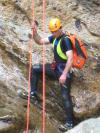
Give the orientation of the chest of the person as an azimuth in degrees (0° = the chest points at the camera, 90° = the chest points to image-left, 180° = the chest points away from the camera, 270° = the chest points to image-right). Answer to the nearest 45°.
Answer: approximately 45°
